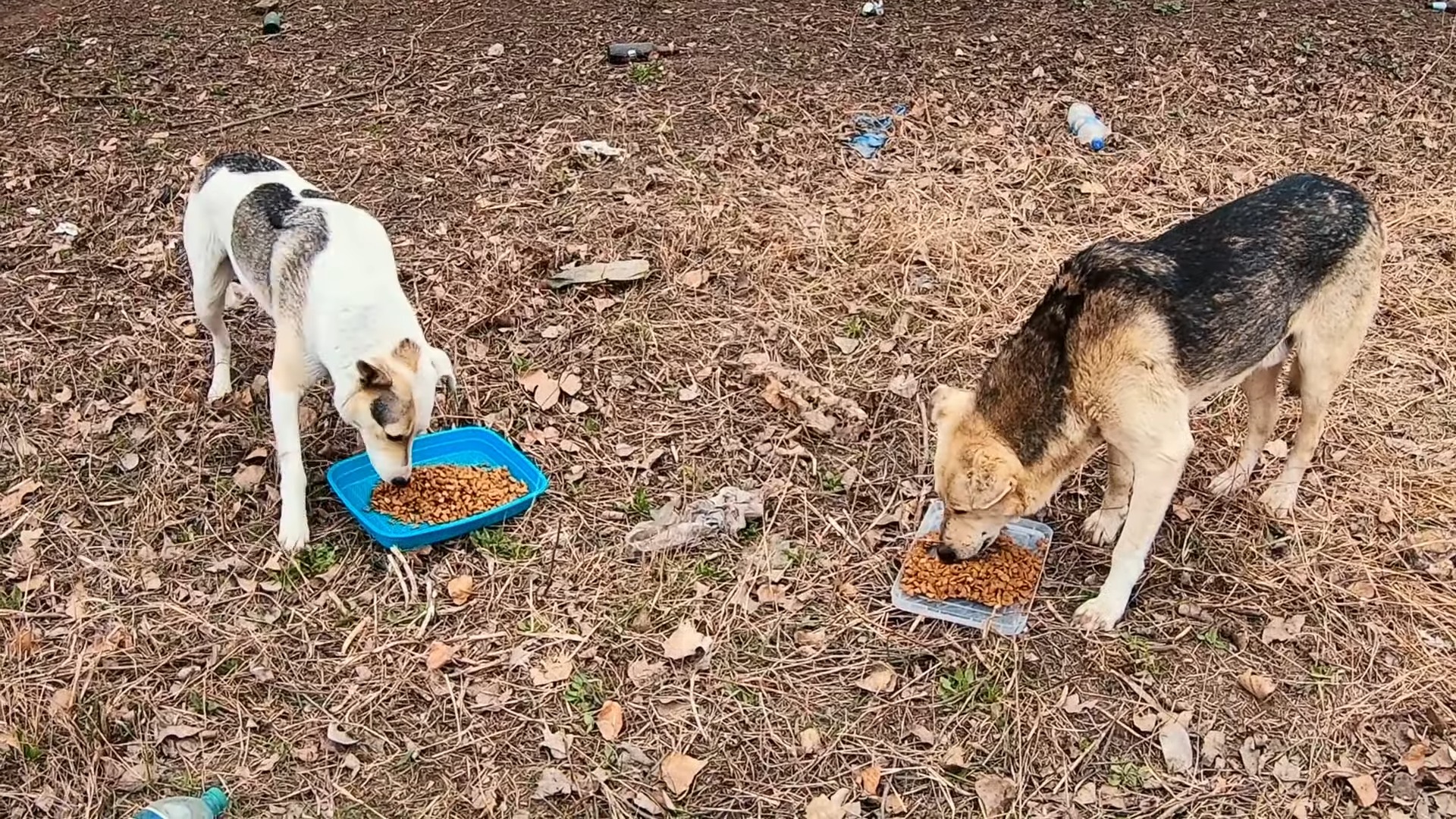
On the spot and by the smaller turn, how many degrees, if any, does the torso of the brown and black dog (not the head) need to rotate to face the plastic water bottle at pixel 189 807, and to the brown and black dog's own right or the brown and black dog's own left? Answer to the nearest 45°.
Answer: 0° — it already faces it

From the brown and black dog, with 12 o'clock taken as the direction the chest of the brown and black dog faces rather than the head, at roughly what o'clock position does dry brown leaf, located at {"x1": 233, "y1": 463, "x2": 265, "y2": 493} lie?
The dry brown leaf is roughly at 1 o'clock from the brown and black dog.

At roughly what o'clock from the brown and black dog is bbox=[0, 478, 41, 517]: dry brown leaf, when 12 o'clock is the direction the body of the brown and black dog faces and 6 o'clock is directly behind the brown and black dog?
The dry brown leaf is roughly at 1 o'clock from the brown and black dog.

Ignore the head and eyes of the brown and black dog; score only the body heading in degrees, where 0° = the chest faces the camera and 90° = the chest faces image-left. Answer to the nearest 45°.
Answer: approximately 45°

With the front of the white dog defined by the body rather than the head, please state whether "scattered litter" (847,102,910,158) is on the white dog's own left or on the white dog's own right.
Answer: on the white dog's own left

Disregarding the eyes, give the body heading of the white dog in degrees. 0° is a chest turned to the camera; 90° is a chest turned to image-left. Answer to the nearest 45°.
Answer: approximately 315°

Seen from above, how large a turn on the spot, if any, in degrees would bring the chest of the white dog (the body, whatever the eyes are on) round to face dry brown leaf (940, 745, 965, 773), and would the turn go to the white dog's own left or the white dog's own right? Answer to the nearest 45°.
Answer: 0° — it already faces it

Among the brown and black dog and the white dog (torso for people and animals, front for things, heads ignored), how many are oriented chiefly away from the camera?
0

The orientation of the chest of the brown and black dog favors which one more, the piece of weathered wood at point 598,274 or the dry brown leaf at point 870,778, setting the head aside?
the dry brown leaf

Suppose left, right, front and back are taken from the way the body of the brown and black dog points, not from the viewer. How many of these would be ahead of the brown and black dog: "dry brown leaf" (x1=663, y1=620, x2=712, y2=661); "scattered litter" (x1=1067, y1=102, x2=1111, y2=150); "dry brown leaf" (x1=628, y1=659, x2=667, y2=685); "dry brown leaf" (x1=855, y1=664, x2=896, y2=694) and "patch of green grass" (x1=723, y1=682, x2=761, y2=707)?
4

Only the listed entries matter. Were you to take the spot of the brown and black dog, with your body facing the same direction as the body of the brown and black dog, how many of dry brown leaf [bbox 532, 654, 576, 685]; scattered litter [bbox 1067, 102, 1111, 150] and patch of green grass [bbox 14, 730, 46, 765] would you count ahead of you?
2

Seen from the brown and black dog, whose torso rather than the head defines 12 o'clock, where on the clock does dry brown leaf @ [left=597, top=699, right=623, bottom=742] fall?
The dry brown leaf is roughly at 12 o'clock from the brown and black dog.

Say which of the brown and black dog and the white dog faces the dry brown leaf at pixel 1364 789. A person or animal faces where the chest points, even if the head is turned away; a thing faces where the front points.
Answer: the white dog

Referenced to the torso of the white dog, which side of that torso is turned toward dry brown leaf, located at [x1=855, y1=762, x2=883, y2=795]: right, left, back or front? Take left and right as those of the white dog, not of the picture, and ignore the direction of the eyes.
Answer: front
